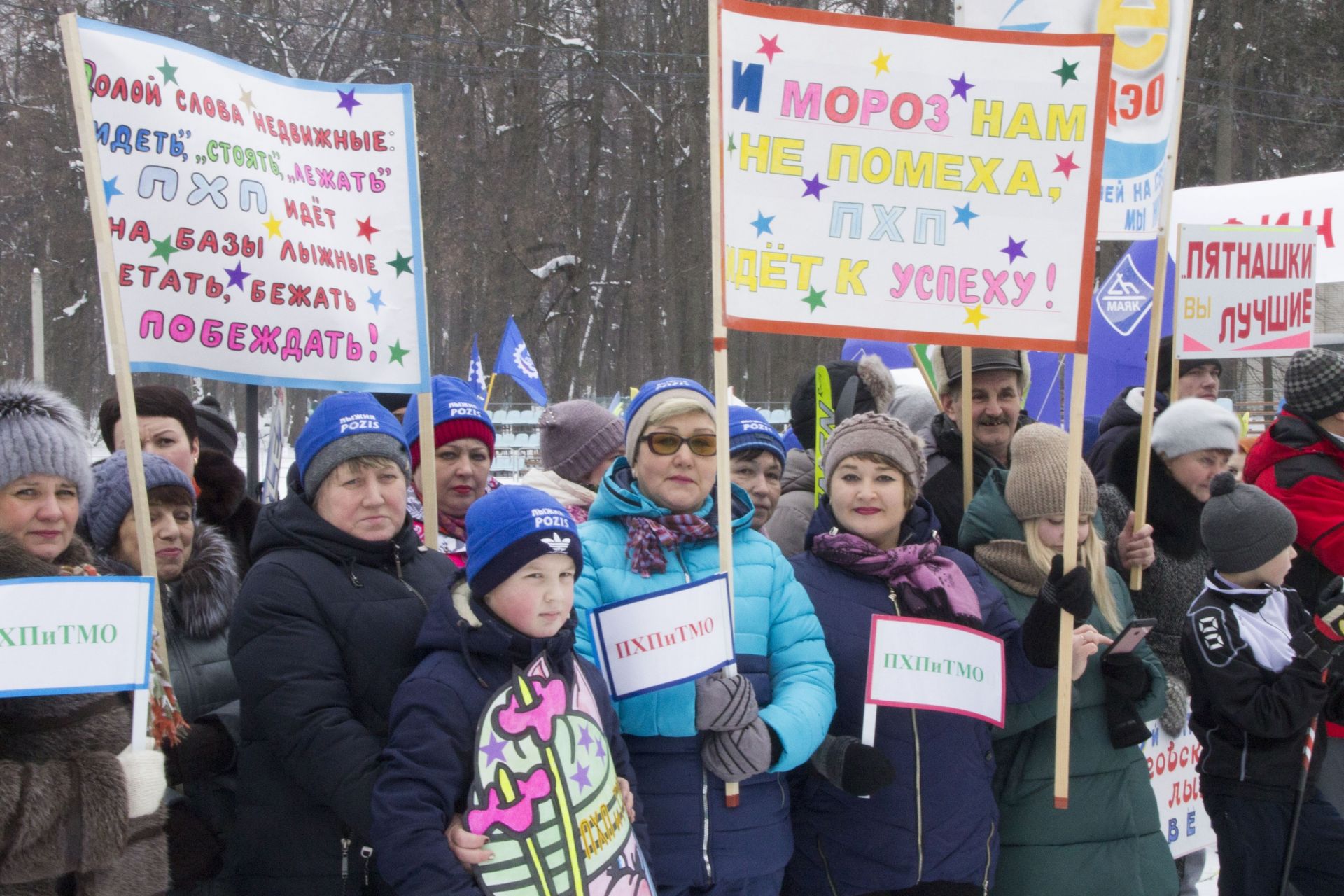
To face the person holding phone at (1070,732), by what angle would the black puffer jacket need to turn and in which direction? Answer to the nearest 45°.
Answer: approximately 45° to its left

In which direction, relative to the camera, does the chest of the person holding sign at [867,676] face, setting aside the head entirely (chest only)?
toward the camera

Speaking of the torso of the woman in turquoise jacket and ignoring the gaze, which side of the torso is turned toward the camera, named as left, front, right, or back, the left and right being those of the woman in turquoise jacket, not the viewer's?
front

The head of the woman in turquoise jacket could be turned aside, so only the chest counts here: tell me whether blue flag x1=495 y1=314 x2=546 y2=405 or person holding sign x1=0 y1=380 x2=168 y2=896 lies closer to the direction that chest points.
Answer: the person holding sign

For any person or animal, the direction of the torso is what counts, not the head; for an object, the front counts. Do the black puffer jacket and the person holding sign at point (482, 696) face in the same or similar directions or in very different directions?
same or similar directions

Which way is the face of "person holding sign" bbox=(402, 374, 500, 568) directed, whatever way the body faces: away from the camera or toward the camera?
toward the camera

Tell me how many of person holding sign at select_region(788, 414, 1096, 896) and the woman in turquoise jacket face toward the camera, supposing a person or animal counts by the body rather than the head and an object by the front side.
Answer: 2

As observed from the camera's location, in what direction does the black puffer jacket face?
facing the viewer and to the right of the viewer

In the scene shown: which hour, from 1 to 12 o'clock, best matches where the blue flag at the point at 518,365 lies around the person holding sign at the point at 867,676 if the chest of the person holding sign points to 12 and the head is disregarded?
The blue flag is roughly at 5 o'clock from the person holding sign.

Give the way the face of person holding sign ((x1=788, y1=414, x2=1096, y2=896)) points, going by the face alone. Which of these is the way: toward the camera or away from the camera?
toward the camera
